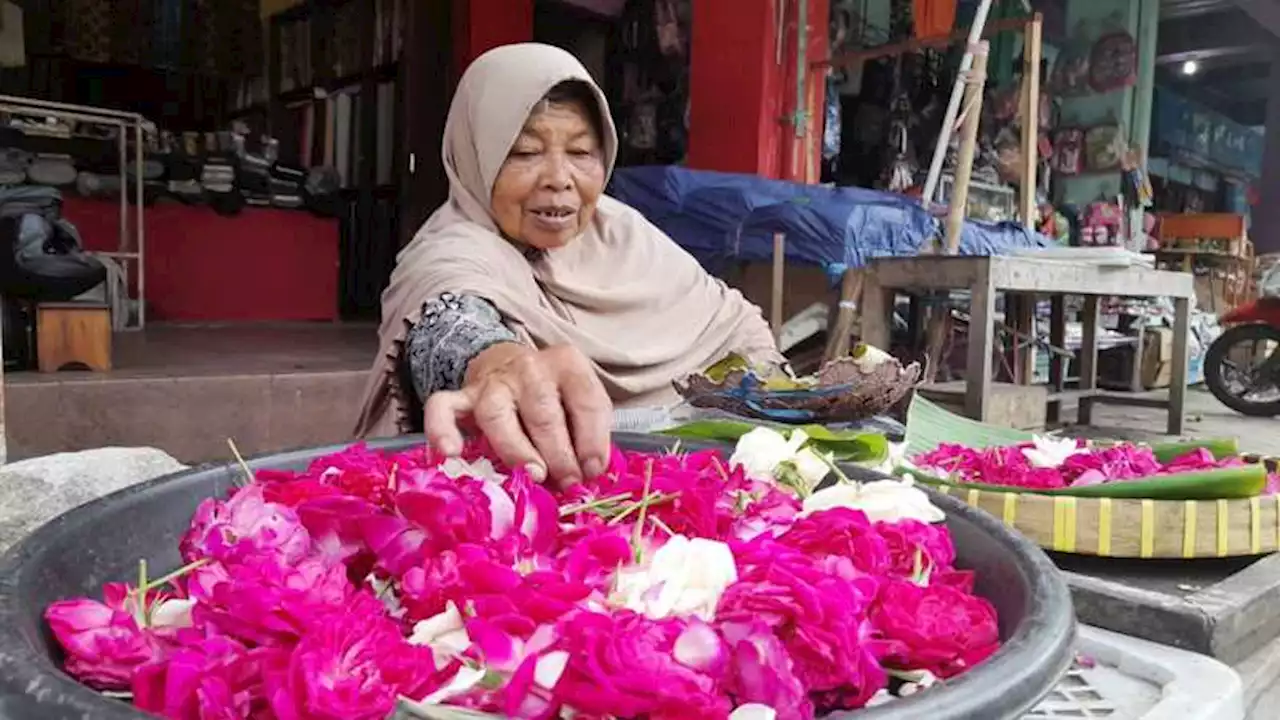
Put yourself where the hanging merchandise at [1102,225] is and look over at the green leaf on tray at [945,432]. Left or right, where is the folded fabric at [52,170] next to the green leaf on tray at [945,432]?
right

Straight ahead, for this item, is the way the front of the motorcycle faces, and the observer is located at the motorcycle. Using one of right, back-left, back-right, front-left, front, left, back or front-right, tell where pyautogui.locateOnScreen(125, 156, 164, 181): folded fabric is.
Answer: front-left

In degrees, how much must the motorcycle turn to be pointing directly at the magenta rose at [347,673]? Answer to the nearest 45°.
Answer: approximately 90° to its left

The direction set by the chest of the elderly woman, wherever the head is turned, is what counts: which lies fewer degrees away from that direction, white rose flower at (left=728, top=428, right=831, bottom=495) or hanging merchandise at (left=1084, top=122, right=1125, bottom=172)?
the white rose flower

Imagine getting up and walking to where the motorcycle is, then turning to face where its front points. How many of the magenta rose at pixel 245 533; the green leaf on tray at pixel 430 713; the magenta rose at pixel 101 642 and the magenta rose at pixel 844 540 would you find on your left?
4

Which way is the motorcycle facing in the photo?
to the viewer's left

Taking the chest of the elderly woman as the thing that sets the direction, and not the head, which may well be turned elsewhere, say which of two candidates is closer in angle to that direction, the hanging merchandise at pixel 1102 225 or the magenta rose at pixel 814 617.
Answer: the magenta rose

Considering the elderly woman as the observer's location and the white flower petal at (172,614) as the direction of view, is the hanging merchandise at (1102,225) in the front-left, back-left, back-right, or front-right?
back-left

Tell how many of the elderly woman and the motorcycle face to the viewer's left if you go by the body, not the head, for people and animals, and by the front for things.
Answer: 1

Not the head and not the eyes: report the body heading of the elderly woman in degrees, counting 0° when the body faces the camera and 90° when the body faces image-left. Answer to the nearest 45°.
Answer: approximately 0°

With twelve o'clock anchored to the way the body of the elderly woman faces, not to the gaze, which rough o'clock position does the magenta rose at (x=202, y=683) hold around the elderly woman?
The magenta rose is roughly at 12 o'clock from the elderly woman.
